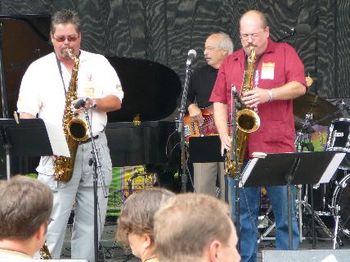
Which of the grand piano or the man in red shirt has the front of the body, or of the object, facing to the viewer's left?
the grand piano

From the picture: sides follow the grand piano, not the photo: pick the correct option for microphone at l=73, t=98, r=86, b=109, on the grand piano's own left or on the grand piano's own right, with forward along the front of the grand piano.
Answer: on the grand piano's own left

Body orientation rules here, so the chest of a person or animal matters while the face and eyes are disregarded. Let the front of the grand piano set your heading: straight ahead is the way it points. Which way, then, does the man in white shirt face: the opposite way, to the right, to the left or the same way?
to the left

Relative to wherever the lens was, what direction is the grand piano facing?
facing to the left of the viewer

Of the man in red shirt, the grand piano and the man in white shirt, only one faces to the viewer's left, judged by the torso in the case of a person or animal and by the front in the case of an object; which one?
the grand piano

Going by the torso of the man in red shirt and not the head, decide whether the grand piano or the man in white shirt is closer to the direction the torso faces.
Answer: the man in white shirt

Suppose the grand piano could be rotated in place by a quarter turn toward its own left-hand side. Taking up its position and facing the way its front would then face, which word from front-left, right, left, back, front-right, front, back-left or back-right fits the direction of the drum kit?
left

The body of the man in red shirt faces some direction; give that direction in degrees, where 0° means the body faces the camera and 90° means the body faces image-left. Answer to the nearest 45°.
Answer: approximately 0°

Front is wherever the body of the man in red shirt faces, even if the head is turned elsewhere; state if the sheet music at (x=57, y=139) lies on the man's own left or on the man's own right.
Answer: on the man's own right
